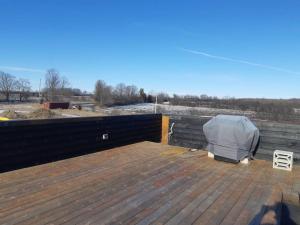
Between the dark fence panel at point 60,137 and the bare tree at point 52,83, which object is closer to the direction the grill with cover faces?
the dark fence panel

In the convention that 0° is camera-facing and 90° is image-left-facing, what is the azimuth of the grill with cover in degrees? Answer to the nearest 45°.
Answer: approximately 45°

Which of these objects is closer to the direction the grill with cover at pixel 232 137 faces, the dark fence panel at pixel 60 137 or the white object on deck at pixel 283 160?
the dark fence panel

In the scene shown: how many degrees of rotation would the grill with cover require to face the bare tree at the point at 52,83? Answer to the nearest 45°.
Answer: approximately 90° to its right
